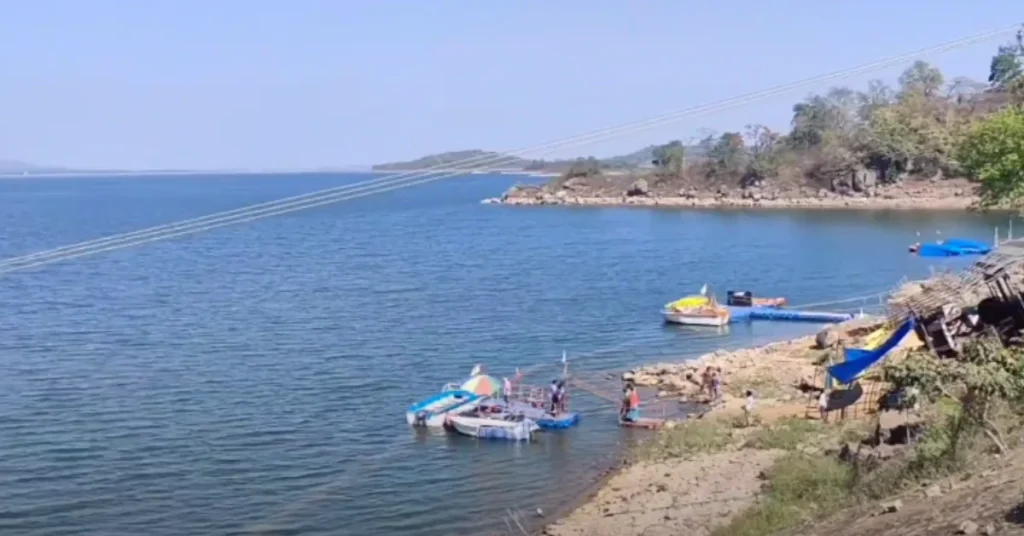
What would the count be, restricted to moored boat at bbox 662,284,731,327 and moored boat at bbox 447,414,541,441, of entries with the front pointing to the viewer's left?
2

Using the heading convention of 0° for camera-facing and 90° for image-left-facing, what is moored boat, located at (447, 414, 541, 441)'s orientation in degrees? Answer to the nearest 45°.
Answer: approximately 90°

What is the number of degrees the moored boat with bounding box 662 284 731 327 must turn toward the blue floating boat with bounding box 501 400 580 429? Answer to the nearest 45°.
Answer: approximately 90° to its left

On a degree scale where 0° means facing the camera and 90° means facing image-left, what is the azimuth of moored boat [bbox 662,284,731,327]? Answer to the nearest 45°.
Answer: approximately 90°

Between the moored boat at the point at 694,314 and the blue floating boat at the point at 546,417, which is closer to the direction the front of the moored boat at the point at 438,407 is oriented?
the moored boat

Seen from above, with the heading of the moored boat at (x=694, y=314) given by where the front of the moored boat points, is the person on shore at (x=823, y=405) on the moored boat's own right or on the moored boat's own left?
on the moored boat's own left

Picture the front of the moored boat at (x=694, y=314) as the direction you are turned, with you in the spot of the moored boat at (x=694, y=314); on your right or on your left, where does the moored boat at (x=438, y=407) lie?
on your left

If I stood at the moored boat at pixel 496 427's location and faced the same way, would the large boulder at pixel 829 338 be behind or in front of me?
behind

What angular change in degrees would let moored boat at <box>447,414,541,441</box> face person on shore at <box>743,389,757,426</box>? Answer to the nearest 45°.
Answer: approximately 180°
